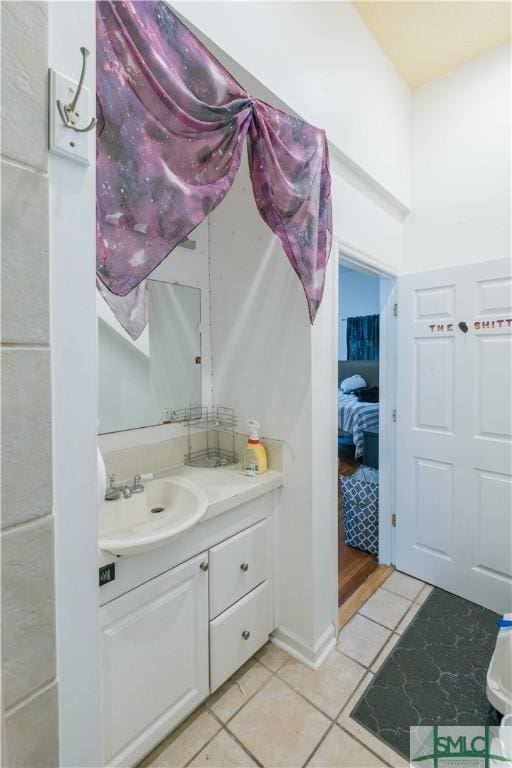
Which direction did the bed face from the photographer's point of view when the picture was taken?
facing the viewer

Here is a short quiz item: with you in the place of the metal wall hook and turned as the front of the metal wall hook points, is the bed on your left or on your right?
on your left

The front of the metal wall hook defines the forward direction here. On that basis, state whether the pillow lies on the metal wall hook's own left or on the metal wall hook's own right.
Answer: on the metal wall hook's own left

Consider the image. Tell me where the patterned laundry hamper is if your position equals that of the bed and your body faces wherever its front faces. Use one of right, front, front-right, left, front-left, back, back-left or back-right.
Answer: front

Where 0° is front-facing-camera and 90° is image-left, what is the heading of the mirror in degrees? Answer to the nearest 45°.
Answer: approximately 315°

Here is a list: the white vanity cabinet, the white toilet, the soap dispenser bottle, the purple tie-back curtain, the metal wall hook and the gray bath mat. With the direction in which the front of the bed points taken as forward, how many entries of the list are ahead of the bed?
6
